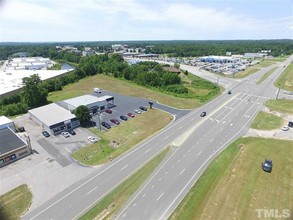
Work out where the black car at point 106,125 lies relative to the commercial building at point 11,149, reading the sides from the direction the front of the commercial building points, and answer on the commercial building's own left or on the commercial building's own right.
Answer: on the commercial building's own left

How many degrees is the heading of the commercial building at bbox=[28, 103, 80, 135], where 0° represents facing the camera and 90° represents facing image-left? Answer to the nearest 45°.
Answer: approximately 315°

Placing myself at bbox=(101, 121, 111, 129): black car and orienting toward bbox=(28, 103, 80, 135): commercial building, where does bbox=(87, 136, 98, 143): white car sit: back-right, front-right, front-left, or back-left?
front-left

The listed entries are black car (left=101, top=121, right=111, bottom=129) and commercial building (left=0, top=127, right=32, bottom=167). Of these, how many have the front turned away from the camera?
0

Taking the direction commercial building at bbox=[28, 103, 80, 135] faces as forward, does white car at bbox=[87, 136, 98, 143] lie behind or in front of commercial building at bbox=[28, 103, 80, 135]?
in front

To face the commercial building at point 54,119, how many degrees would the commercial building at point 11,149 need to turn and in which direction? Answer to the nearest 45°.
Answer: approximately 90° to its left

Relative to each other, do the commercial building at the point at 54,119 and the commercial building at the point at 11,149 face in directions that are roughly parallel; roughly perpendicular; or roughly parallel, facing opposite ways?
roughly parallel

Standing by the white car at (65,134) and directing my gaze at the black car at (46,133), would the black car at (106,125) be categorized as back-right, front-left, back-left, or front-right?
back-right

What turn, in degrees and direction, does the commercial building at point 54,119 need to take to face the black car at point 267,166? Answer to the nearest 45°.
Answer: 0° — it already faces it

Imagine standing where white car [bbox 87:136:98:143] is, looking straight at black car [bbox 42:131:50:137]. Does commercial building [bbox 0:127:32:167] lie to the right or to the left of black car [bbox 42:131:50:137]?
left
